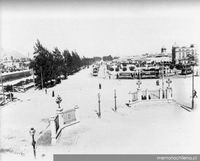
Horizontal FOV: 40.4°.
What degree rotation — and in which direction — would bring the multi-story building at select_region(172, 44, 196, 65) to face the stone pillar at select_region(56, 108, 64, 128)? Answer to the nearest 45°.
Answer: approximately 45° to its right

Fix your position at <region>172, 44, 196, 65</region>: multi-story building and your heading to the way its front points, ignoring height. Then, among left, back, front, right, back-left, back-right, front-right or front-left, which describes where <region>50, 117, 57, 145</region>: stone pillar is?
front-right

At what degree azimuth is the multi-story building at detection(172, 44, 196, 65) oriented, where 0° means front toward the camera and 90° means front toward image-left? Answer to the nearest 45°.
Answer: approximately 0°
